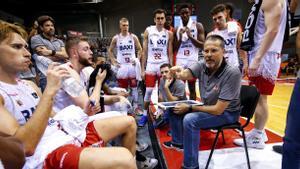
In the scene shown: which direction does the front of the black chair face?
to the viewer's left
